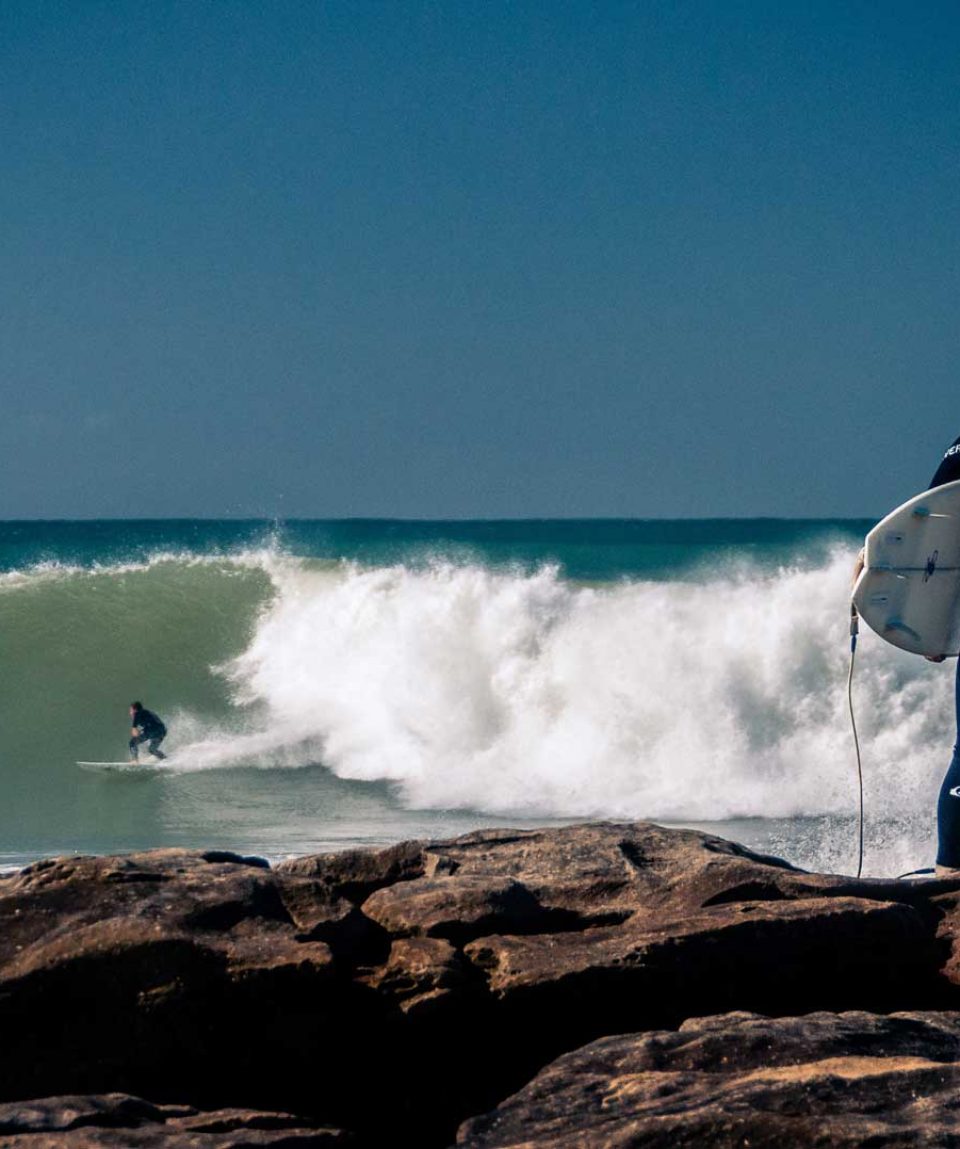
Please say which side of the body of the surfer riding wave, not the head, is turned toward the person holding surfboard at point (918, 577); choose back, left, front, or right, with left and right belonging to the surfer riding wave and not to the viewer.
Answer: left

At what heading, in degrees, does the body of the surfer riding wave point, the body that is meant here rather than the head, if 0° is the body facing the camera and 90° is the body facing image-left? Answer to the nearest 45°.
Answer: approximately 90°

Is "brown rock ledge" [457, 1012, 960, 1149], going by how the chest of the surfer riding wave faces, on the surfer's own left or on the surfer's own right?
on the surfer's own left

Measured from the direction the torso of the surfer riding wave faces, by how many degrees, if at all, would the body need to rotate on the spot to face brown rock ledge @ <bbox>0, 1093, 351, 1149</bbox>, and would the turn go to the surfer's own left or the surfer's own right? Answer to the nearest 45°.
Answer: approximately 90° to the surfer's own left

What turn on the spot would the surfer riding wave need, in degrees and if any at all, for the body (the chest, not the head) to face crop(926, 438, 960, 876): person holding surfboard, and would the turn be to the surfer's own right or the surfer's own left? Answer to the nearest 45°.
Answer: approximately 90° to the surfer's own left
